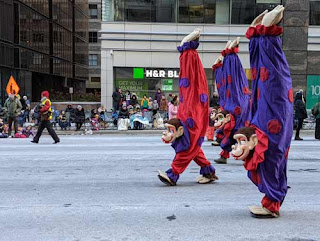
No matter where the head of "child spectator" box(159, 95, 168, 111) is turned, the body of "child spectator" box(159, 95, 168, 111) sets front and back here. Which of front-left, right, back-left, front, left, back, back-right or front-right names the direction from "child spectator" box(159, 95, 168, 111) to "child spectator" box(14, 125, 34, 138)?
front-right

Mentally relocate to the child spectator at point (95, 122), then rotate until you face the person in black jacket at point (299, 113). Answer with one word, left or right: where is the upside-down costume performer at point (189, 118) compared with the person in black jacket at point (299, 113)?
right

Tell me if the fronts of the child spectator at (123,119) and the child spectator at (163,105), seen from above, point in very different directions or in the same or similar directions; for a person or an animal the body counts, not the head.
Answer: same or similar directions

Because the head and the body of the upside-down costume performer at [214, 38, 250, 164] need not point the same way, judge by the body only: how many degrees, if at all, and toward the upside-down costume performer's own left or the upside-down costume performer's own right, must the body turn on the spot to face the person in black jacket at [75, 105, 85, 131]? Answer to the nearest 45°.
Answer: approximately 45° to the upside-down costume performer's own right

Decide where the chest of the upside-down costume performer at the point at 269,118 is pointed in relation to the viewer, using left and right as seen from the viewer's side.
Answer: facing to the left of the viewer

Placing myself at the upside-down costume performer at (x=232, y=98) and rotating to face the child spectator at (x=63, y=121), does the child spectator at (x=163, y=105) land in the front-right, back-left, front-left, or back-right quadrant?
front-right

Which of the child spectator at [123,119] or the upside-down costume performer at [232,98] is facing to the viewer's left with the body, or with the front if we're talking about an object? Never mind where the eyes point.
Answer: the upside-down costume performer

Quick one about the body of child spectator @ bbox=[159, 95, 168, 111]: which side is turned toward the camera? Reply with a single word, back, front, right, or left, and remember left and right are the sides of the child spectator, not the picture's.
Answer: front

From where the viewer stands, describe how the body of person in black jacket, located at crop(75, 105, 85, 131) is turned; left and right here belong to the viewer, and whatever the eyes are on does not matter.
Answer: facing the viewer

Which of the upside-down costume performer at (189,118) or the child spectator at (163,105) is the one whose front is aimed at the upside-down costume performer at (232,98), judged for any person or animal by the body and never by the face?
the child spectator

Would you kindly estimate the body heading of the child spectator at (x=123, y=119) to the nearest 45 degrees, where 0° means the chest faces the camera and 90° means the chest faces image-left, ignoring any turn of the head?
approximately 0°
